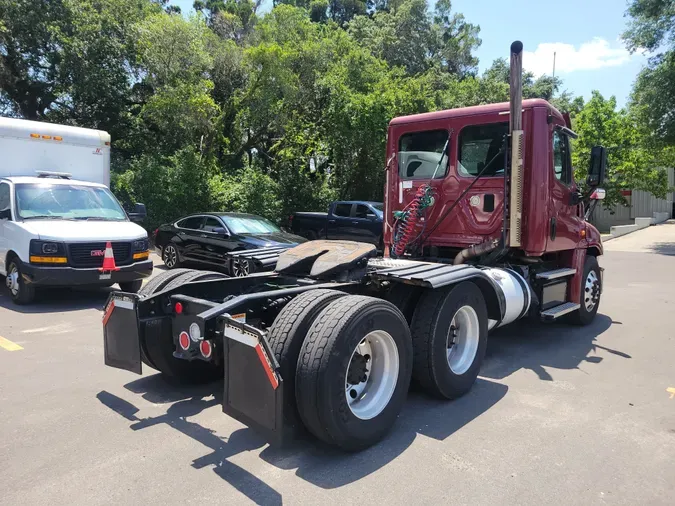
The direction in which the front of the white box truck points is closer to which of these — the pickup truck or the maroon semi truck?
the maroon semi truck

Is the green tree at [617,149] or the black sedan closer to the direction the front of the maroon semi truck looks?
the green tree

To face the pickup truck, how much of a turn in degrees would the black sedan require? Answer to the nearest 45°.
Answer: approximately 90° to its left

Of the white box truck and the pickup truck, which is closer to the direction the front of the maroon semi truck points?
the pickup truck

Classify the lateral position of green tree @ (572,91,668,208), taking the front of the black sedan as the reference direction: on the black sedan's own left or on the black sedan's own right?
on the black sedan's own left

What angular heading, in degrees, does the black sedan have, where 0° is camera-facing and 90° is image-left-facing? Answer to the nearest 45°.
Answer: approximately 315°
